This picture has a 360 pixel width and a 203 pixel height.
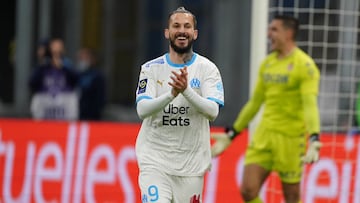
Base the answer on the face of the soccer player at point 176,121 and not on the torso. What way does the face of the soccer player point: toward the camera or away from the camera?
toward the camera

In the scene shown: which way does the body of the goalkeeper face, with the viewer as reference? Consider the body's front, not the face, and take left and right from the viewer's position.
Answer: facing the viewer and to the left of the viewer

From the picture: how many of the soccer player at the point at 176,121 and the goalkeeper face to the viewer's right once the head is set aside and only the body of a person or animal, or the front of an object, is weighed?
0

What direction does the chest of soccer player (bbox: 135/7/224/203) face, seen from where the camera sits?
toward the camera

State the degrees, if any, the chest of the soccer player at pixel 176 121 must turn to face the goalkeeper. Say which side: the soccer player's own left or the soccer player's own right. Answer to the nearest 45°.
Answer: approximately 135° to the soccer player's own left

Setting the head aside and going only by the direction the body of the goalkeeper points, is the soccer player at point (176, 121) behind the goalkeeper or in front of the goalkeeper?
in front
